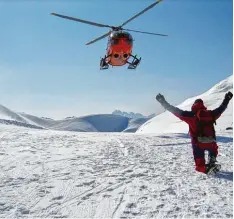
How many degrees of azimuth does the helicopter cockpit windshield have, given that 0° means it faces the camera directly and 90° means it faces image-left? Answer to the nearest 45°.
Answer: approximately 0°

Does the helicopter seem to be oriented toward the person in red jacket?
yes

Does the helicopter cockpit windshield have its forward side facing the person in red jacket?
yes
